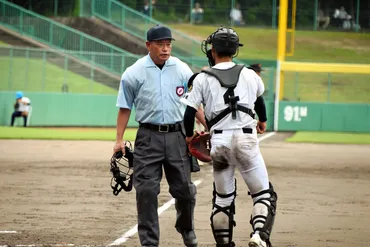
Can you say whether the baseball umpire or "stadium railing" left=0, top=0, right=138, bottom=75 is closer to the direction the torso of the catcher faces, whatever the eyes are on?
the stadium railing

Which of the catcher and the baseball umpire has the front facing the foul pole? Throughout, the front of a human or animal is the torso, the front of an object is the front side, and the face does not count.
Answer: the catcher

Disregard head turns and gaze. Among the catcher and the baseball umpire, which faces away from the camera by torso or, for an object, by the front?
the catcher

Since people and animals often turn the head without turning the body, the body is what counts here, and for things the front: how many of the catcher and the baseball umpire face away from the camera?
1

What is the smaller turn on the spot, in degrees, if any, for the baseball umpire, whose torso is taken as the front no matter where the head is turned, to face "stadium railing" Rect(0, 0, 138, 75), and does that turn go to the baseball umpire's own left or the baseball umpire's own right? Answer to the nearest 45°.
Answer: approximately 180°

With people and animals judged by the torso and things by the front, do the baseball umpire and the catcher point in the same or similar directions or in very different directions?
very different directions

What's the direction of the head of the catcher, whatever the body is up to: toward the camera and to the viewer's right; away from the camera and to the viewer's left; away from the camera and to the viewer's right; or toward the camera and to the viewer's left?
away from the camera and to the viewer's left

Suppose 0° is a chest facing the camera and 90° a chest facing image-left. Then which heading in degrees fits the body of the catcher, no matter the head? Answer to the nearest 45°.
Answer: approximately 180°

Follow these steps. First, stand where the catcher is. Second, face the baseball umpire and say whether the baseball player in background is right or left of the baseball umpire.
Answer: right

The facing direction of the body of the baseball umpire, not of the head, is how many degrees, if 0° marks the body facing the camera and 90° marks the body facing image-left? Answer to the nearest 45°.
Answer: approximately 0°

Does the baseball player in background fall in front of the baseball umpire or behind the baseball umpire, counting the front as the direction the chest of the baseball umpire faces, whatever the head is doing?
behind
